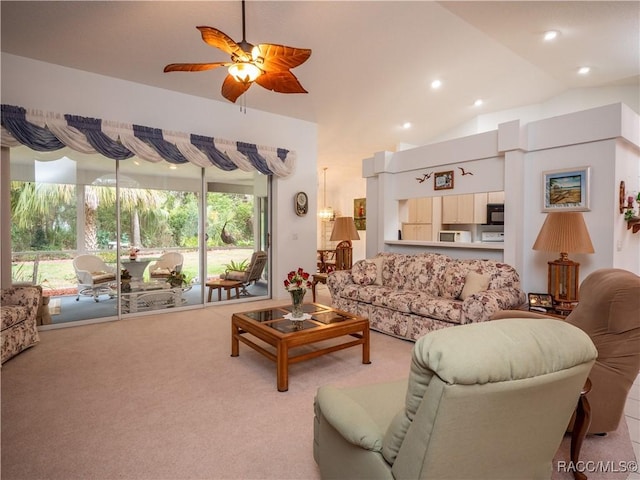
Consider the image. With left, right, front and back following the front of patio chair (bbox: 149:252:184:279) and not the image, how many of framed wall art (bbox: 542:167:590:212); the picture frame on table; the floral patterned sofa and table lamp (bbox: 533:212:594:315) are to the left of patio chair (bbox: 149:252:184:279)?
4

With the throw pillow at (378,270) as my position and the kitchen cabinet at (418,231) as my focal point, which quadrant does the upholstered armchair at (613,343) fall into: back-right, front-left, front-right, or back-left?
back-right

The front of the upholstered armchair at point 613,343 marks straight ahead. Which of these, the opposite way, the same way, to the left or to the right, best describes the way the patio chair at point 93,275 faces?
the opposite way

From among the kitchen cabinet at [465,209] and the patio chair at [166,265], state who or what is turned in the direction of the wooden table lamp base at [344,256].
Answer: the kitchen cabinet

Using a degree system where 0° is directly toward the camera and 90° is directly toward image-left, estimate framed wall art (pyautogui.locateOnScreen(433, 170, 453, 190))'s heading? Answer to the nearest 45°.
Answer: approximately 45°

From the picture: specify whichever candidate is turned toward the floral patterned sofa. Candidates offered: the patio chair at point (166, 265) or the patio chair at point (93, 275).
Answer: the patio chair at point (93, 275)

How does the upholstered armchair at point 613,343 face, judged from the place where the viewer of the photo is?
facing to the left of the viewer

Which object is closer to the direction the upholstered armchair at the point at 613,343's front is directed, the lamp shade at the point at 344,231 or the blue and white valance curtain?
the blue and white valance curtain

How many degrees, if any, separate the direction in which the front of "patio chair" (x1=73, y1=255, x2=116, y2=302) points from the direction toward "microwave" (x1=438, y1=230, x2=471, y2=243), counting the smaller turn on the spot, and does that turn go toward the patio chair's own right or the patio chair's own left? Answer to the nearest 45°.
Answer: approximately 45° to the patio chair's own left

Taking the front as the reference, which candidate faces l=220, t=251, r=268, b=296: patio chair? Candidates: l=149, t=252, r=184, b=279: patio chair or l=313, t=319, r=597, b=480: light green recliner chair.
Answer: the light green recliner chair

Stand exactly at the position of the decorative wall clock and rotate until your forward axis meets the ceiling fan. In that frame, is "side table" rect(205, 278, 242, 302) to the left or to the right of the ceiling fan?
right

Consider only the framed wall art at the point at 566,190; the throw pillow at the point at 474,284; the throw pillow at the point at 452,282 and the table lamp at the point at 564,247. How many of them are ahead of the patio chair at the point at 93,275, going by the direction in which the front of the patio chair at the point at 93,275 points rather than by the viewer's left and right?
4

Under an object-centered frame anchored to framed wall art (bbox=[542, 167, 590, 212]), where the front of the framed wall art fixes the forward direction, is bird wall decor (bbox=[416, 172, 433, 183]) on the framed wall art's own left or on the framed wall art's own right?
on the framed wall art's own right

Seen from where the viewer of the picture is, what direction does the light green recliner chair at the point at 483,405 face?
facing away from the viewer and to the left of the viewer
